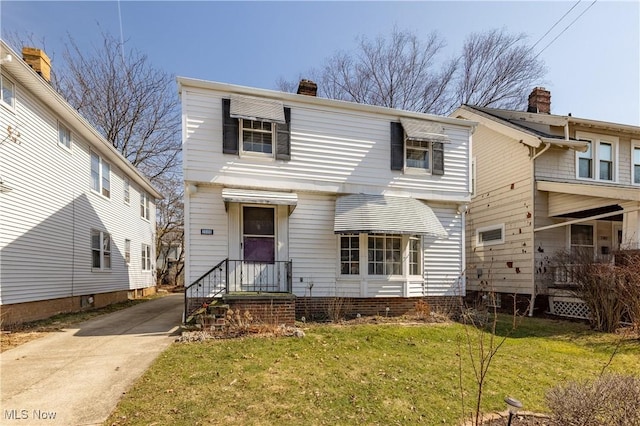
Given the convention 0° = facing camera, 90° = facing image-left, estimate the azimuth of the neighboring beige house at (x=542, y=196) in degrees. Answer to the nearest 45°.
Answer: approximately 315°

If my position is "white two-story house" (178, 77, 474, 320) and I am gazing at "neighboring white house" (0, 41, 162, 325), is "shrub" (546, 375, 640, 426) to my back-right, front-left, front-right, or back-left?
back-left

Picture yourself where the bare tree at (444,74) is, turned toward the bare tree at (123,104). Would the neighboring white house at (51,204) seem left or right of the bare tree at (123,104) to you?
left

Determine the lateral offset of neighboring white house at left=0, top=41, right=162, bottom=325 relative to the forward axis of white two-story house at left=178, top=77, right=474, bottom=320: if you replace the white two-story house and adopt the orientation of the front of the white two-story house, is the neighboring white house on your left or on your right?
on your right

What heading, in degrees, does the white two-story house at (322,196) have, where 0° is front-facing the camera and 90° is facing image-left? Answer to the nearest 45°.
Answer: approximately 0°

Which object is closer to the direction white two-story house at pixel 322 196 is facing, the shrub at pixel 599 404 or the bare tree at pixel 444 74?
the shrub

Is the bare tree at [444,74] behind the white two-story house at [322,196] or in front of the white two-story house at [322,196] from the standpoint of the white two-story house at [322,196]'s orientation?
behind
